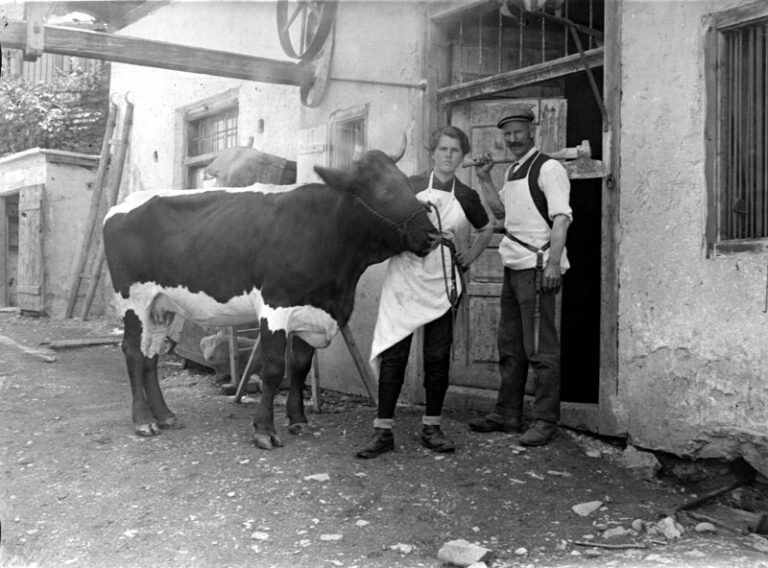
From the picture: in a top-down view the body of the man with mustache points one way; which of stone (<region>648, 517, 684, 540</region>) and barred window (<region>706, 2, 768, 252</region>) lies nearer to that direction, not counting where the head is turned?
the stone

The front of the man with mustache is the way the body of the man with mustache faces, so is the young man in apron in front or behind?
in front

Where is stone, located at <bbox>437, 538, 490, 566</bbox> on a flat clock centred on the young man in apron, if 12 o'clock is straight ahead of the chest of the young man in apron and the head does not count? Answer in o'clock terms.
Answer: The stone is roughly at 12 o'clock from the young man in apron.

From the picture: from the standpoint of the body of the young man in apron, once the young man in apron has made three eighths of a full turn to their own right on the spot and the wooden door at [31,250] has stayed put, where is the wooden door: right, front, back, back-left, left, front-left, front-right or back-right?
front

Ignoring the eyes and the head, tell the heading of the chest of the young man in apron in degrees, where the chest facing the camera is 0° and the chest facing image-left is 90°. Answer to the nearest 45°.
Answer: approximately 0°

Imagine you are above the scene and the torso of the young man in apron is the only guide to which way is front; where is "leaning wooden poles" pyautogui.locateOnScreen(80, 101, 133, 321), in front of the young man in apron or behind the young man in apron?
behind

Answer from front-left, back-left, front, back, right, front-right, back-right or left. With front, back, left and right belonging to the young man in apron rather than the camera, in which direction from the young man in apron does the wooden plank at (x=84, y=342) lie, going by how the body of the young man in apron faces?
back-right

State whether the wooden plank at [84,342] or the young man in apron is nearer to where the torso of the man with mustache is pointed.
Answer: the young man in apron

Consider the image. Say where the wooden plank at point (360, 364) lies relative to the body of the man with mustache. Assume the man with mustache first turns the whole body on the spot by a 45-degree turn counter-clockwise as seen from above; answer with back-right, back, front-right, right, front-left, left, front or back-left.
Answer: back-right

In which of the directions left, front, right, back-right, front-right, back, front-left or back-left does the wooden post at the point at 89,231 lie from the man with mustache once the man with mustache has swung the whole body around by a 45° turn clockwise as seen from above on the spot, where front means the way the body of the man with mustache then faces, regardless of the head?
front-right

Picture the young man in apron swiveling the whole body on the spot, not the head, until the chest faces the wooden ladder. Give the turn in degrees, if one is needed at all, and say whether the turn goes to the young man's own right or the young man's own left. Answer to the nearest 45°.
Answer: approximately 135° to the young man's own right

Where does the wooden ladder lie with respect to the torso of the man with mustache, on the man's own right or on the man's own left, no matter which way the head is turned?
on the man's own right

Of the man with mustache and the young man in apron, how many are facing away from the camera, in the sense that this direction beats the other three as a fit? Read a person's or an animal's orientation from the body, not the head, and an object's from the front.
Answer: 0
